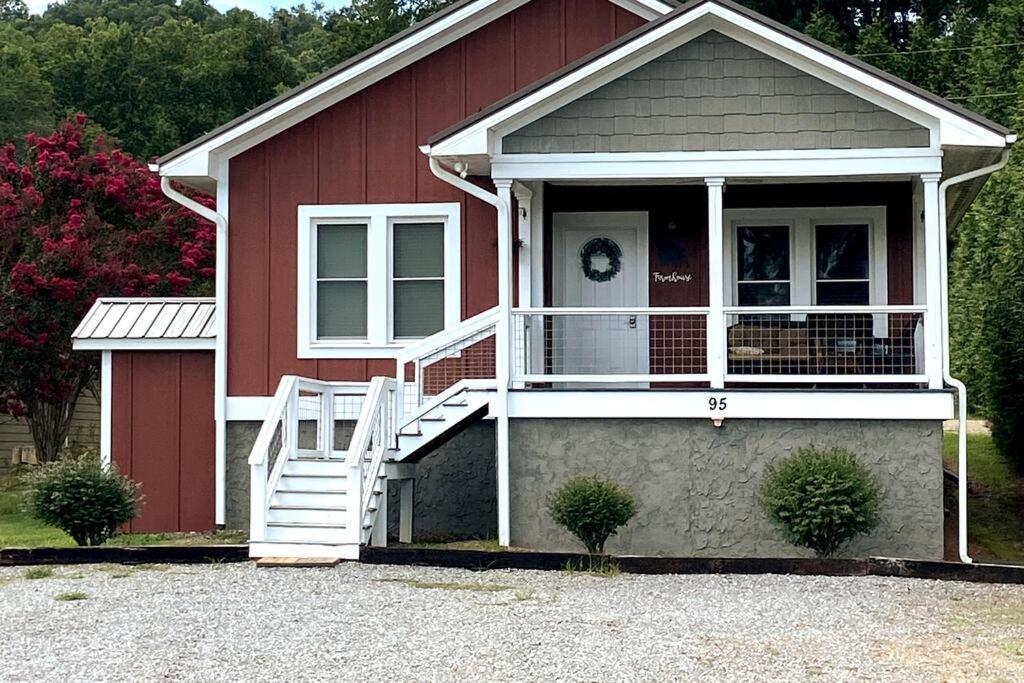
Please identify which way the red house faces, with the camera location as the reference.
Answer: facing the viewer

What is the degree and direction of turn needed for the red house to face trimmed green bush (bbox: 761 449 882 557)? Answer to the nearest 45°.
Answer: approximately 45° to its left

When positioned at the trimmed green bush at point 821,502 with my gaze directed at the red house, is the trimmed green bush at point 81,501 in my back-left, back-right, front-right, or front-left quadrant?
front-left

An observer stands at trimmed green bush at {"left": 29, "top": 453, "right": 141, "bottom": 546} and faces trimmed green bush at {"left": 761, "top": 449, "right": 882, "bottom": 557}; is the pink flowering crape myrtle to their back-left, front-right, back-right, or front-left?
back-left

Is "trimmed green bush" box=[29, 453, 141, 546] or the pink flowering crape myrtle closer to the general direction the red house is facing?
the trimmed green bush

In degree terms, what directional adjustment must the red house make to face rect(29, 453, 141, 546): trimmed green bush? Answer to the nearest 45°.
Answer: approximately 90° to its right

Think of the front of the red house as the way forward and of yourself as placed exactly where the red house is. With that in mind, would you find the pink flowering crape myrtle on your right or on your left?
on your right
